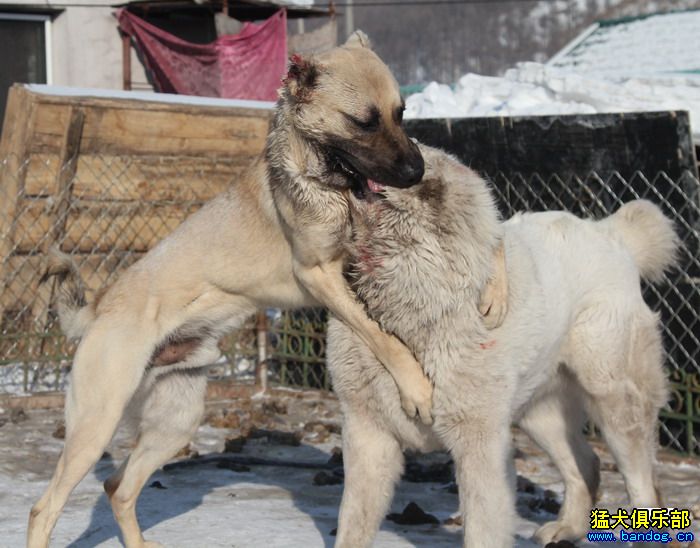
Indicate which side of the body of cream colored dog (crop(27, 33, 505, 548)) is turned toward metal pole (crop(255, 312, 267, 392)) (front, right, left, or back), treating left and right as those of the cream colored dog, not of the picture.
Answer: left

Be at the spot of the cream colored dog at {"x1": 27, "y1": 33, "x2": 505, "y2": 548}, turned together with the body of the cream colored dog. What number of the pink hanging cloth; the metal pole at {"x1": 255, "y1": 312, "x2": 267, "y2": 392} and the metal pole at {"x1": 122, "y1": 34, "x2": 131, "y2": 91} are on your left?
3

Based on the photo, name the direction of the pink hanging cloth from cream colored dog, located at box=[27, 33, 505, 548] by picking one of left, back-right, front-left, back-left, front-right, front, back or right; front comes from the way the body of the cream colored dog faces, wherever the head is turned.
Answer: left

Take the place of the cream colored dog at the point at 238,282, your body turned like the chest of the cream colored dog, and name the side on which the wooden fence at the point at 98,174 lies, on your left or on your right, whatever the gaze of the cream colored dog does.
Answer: on your left

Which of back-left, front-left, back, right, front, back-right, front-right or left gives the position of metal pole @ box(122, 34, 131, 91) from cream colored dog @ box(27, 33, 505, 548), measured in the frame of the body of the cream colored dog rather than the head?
left

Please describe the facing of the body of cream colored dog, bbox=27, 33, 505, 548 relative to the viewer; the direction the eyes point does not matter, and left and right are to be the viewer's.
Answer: facing to the right of the viewer
